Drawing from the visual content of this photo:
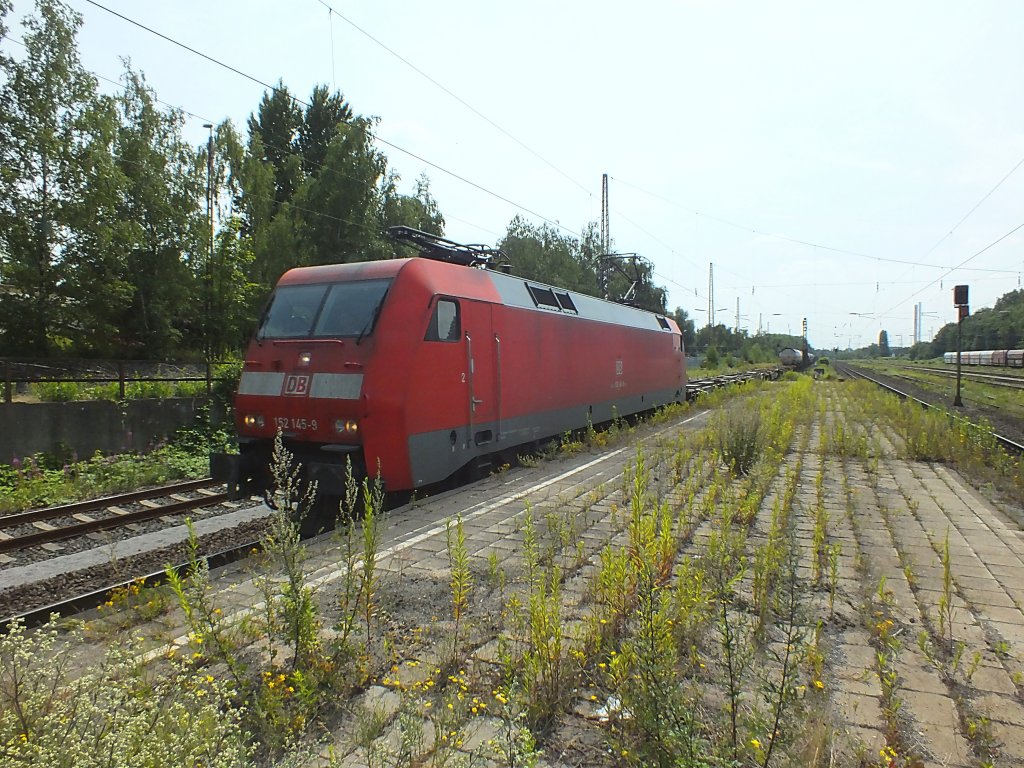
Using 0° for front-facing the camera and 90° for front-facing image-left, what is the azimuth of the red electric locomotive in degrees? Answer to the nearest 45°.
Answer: approximately 45°

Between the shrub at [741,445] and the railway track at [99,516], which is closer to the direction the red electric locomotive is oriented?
the railway track

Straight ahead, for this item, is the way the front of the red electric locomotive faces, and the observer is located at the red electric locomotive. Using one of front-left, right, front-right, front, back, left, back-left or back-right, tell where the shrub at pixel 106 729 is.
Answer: front-left

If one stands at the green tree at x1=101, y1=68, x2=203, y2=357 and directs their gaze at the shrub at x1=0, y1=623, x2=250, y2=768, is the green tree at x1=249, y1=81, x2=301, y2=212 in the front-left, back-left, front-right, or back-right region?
back-left

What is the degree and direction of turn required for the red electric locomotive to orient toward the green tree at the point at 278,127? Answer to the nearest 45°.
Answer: approximately 135° to its right

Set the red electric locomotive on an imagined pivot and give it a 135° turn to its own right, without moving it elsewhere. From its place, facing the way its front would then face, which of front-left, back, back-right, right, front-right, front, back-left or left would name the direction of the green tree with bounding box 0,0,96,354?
front-left

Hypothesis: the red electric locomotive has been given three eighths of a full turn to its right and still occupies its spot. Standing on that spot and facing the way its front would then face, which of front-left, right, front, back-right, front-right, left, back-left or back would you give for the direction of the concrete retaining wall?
front-left

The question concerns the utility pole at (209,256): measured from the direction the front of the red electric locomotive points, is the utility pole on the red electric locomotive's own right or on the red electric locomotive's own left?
on the red electric locomotive's own right

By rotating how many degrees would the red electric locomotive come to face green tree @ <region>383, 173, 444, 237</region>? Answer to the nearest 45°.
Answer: approximately 135° to its right

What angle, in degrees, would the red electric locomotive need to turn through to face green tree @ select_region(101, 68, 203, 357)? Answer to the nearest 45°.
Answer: approximately 90° to its right
